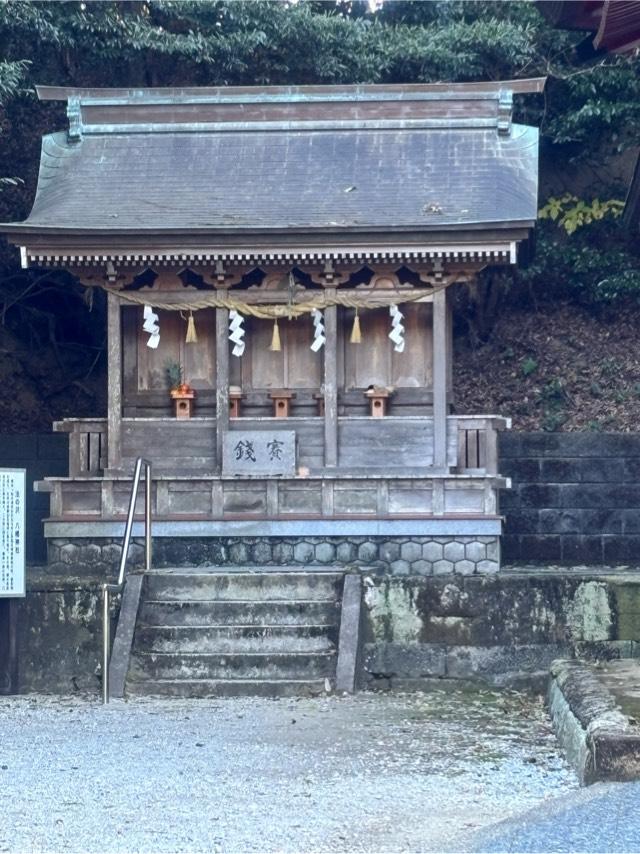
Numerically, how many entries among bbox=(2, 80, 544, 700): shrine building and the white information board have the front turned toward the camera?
2

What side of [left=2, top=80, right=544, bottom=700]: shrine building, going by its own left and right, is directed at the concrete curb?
front

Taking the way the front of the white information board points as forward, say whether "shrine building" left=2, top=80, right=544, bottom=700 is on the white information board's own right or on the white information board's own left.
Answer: on the white information board's own left

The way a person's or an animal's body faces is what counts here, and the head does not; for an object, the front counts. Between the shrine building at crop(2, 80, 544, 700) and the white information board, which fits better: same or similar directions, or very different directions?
same or similar directions

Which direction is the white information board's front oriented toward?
toward the camera

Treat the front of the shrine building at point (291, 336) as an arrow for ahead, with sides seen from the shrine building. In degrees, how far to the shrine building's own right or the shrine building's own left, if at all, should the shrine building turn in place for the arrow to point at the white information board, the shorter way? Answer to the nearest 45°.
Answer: approximately 45° to the shrine building's own right

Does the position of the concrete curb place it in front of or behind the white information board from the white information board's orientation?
in front

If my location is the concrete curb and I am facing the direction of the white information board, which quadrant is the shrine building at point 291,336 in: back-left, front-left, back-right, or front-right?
front-right
